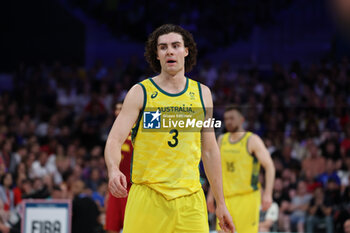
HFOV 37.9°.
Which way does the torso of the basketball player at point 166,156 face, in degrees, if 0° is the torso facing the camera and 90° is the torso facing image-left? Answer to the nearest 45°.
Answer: approximately 0°

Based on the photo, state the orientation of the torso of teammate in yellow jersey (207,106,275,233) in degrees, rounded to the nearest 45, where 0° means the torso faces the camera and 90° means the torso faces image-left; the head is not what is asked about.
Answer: approximately 45°

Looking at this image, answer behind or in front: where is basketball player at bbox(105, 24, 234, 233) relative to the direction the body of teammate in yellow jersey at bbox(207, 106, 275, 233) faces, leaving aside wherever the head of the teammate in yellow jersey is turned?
in front

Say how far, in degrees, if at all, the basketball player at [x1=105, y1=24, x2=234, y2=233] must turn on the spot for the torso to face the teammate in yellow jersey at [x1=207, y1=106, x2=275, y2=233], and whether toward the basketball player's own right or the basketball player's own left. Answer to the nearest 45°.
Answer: approximately 180°
